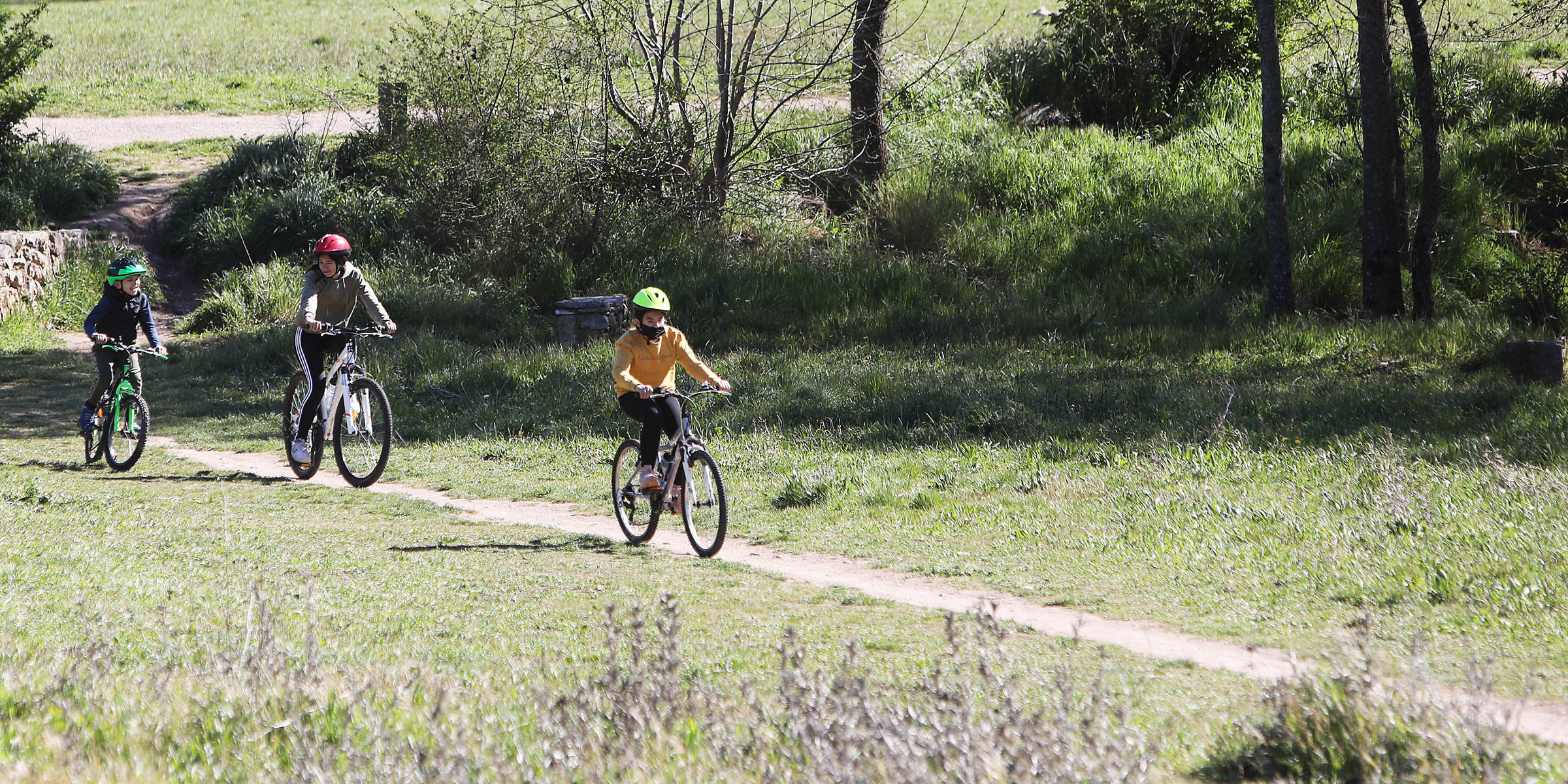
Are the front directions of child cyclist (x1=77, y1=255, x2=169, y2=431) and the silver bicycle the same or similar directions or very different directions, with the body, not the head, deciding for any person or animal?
same or similar directions

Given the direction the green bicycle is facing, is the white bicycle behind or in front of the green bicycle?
in front

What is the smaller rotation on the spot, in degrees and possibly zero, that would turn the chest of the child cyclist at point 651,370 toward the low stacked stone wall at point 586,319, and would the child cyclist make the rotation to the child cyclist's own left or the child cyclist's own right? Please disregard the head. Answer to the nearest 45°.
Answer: approximately 135° to the child cyclist's own left

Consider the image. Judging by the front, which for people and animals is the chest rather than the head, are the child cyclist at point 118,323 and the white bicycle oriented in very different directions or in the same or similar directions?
same or similar directions

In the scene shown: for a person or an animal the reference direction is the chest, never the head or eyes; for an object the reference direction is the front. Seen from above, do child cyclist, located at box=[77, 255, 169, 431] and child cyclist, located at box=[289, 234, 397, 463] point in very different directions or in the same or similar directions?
same or similar directions

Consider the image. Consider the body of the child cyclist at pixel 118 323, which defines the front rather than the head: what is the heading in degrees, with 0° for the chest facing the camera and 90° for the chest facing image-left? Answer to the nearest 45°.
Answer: approximately 315°

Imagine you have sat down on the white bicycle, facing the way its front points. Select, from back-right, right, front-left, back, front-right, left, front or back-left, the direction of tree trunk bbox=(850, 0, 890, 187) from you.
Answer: left

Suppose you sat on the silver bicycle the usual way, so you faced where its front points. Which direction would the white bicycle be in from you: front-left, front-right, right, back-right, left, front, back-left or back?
back

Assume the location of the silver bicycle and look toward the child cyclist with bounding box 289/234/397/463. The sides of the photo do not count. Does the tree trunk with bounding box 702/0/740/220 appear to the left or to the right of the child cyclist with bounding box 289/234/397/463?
right

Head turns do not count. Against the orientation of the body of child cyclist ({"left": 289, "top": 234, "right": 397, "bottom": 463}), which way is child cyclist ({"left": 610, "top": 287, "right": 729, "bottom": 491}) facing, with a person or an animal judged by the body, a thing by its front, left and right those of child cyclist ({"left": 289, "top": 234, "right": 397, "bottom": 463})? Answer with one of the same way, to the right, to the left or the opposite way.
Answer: the same way

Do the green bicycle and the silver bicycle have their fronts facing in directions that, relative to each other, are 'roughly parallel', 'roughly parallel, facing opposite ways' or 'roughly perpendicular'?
roughly parallel

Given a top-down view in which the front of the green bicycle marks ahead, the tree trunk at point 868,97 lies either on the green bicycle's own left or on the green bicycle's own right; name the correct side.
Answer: on the green bicycle's own left

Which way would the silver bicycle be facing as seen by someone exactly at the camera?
facing the viewer and to the right of the viewer

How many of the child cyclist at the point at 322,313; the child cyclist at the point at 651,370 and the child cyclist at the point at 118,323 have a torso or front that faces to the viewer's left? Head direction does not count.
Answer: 0

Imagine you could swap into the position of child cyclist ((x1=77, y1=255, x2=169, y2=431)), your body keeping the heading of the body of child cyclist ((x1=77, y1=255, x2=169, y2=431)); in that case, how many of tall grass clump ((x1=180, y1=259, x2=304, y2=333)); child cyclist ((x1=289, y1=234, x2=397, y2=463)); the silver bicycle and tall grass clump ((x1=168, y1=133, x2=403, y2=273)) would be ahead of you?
2
